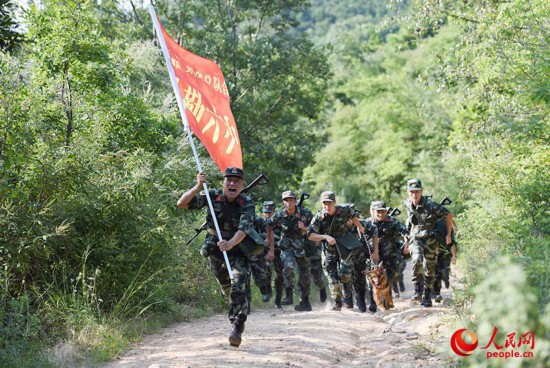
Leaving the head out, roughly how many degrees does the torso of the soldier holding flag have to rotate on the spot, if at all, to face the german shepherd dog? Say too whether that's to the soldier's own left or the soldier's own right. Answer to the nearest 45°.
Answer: approximately 135° to the soldier's own left

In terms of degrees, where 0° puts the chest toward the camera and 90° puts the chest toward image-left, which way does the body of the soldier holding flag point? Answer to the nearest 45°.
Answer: approximately 0°
